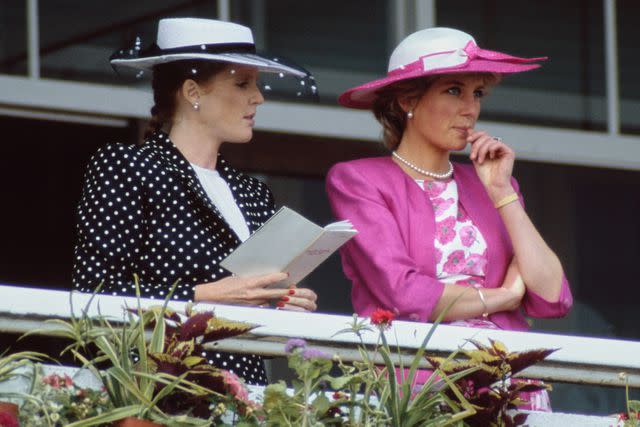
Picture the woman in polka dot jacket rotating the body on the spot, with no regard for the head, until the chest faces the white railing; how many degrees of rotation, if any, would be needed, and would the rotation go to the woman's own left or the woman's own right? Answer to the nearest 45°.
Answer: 0° — they already face it

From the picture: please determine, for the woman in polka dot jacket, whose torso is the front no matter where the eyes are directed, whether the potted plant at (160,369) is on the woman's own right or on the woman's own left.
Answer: on the woman's own right

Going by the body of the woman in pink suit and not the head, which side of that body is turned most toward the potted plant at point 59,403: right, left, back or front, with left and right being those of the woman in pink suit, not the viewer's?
right

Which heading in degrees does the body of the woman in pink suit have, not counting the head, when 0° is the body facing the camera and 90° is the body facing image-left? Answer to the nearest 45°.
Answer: approximately 315°

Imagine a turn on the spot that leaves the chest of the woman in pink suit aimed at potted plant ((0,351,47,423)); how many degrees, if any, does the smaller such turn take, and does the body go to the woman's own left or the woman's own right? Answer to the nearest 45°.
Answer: approximately 90° to the woman's own right

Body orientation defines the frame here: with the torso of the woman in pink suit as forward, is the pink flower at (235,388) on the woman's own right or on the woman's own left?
on the woman's own right

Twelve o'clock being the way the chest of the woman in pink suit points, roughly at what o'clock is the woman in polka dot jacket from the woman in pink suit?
The woman in polka dot jacket is roughly at 4 o'clock from the woman in pink suit.

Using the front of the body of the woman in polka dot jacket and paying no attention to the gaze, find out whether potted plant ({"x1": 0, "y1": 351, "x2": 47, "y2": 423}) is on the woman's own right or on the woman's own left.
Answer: on the woman's own right
